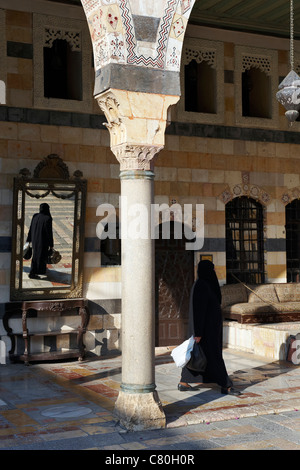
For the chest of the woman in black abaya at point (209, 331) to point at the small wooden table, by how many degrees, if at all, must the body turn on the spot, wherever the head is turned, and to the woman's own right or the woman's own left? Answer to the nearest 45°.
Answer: approximately 135° to the woman's own left

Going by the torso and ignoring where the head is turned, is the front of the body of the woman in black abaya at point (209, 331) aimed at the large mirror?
no

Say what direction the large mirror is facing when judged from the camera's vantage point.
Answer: facing the viewer

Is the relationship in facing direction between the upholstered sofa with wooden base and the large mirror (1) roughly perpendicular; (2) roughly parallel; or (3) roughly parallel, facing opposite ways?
roughly parallel

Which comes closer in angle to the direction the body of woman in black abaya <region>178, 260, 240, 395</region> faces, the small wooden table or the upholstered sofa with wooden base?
the upholstered sofa with wooden base

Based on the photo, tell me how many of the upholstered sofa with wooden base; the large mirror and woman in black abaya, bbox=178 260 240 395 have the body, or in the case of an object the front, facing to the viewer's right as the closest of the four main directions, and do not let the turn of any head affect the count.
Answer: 1

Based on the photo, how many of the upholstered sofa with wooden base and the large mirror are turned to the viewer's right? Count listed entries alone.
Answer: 0

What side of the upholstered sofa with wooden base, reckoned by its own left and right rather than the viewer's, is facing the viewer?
front

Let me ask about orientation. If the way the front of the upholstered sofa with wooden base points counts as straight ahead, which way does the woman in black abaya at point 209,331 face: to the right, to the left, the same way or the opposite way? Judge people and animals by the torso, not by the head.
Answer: to the left

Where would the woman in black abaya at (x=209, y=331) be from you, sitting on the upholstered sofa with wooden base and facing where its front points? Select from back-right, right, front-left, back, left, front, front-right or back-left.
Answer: front

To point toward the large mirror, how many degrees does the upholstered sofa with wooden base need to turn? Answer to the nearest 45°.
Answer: approximately 45° to its right

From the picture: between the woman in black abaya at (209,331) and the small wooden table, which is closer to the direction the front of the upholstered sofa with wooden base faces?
the woman in black abaya

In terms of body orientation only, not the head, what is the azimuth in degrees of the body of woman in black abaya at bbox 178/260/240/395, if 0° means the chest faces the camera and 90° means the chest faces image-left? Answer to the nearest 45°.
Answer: approximately 270°

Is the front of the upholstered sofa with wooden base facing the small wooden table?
no

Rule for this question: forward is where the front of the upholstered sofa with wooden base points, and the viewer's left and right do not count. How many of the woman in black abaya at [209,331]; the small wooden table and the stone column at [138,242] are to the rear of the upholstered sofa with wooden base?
0

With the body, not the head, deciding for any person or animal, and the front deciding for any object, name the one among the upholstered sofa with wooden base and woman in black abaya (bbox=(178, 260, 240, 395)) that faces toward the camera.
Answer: the upholstered sofa with wooden base

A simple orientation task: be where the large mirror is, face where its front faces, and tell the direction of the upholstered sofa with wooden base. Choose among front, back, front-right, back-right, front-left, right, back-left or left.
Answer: left
